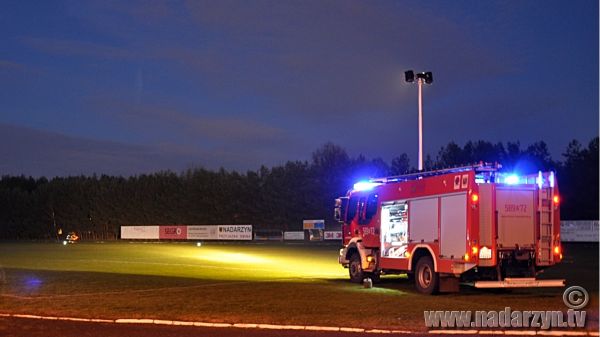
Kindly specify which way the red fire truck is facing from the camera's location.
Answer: facing away from the viewer and to the left of the viewer
